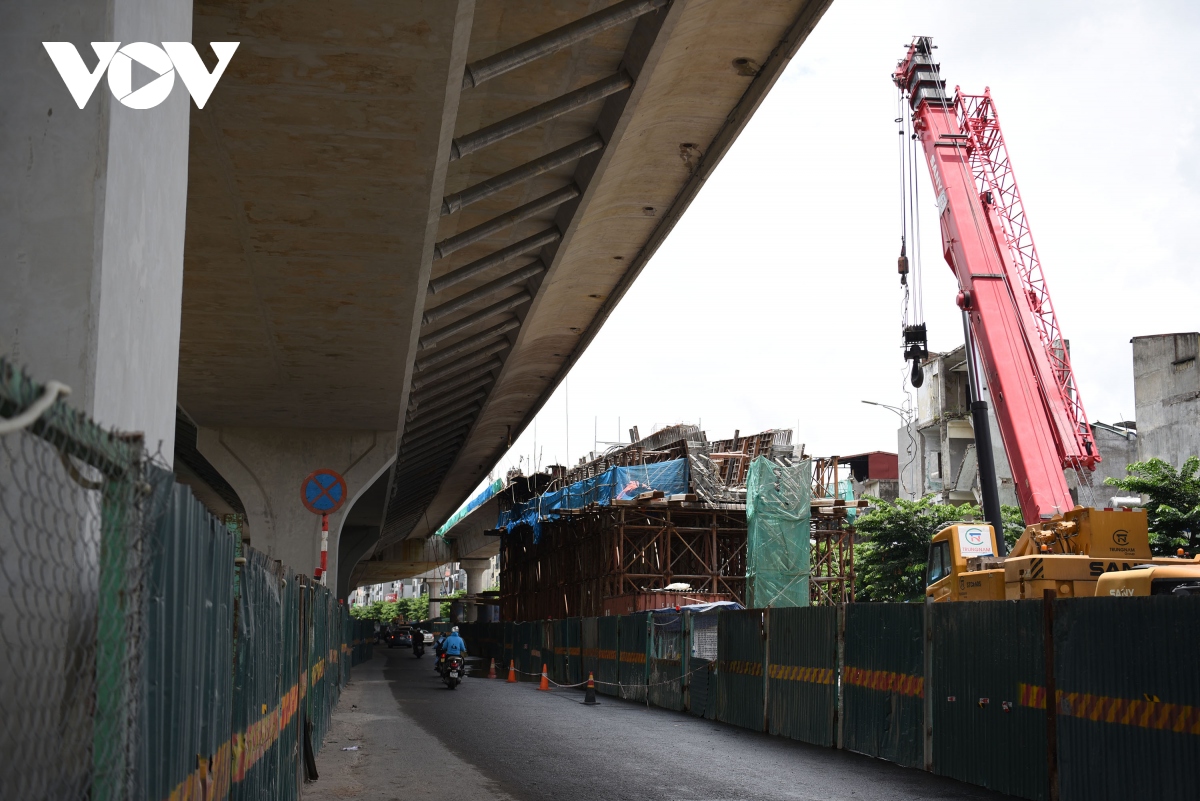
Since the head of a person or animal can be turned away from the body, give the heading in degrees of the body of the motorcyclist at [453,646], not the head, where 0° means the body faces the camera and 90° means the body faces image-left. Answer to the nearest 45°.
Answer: approximately 180°

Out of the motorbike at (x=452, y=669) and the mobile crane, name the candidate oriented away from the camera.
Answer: the motorbike

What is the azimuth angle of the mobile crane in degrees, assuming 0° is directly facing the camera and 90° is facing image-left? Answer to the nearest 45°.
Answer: approximately 90°

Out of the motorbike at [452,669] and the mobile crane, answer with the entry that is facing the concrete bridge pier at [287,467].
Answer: the mobile crane

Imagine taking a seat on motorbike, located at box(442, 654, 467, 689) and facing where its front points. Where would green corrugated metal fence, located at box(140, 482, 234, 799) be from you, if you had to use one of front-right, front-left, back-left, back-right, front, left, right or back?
back

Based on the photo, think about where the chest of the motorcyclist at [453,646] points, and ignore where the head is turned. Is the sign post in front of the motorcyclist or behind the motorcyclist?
behind
